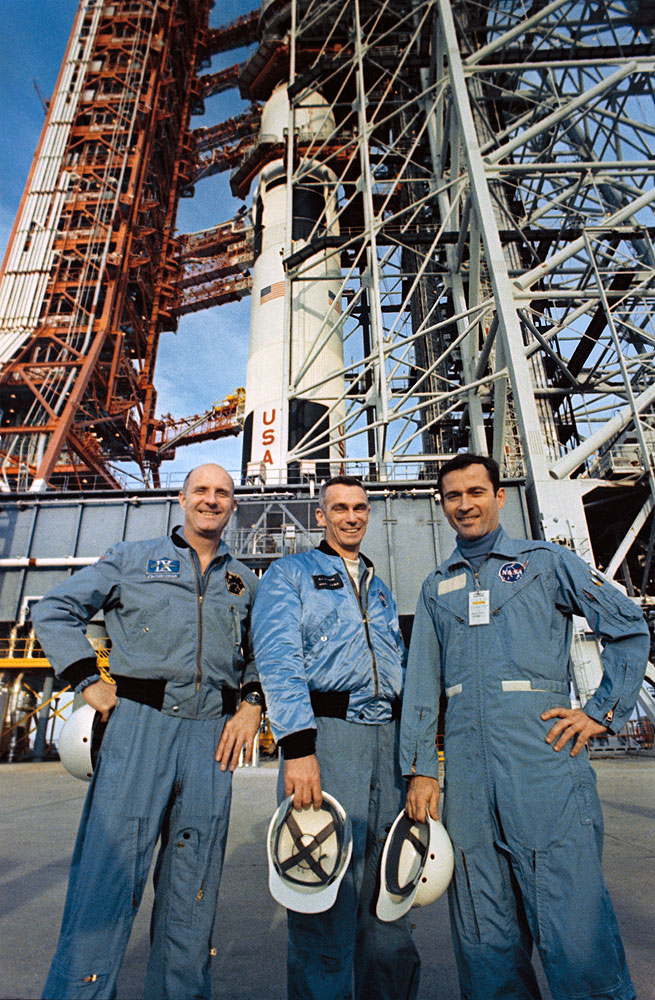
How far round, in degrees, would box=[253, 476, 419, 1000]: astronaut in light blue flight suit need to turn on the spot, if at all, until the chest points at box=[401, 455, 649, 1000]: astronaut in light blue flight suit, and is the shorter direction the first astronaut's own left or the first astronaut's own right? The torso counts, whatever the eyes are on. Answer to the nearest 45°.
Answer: approximately 45° to the first astronaut's own left

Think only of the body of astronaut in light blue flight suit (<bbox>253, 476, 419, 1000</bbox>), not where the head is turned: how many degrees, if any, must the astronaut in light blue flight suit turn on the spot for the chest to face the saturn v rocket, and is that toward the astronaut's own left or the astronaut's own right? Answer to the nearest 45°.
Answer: approximately 135° to the astronaut's own left

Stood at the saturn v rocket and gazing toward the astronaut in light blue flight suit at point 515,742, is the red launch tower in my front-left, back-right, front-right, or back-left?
back-right

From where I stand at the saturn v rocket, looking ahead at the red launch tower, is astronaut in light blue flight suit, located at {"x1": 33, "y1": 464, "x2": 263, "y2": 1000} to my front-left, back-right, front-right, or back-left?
back-left

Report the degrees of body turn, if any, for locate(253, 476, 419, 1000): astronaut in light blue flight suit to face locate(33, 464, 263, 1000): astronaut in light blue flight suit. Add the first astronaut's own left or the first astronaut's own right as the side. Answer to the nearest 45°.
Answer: approximately 135° to the first astronaut's own right

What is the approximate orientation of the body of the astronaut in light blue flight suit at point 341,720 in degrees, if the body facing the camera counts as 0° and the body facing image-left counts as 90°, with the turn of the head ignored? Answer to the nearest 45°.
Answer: approximately 315°
